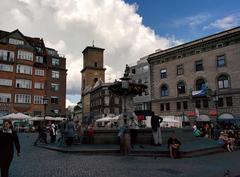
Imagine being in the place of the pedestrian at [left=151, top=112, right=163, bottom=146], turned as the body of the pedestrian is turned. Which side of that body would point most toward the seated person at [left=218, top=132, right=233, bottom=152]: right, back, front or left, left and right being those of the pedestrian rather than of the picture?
right

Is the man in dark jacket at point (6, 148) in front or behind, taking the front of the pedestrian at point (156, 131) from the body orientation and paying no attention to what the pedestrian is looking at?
behind

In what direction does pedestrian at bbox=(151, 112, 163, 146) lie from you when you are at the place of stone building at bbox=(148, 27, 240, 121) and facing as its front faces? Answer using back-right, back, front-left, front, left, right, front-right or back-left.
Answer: front-left

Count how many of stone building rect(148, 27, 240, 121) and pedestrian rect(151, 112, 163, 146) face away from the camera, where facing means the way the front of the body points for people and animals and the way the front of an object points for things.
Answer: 1

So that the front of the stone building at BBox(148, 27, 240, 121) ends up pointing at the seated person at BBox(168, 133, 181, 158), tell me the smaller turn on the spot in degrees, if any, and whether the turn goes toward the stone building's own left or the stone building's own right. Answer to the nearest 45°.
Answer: approximately 45° to the stone building's own left

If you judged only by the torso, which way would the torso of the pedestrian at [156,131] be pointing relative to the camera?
away from the camera

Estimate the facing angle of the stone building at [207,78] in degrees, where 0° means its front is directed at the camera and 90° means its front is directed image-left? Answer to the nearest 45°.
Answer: approximately 45°

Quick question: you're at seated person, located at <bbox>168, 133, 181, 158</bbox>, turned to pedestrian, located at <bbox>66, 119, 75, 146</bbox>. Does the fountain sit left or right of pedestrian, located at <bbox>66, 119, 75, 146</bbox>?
right
